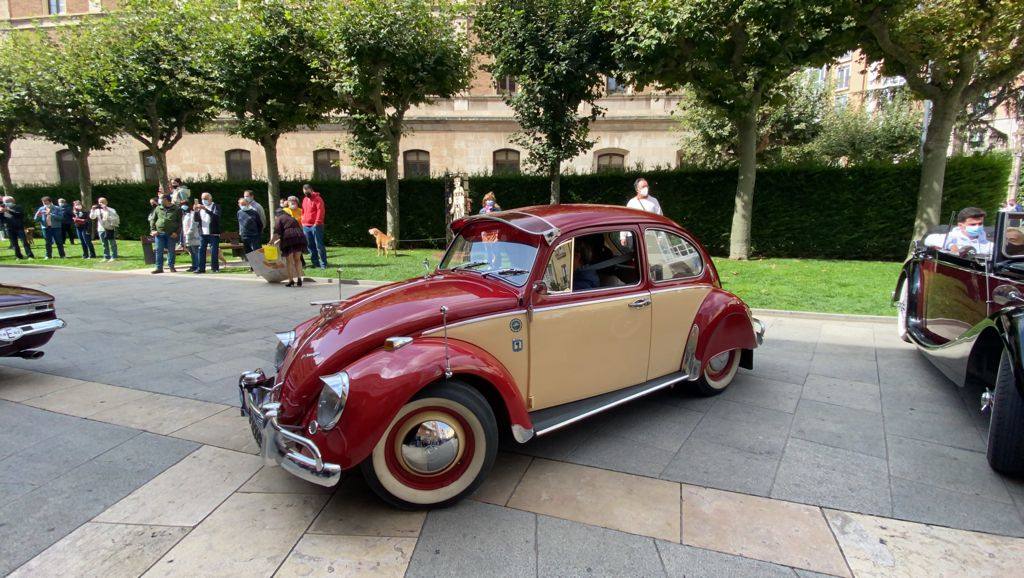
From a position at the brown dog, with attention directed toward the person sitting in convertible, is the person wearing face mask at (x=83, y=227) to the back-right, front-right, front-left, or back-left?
back-right

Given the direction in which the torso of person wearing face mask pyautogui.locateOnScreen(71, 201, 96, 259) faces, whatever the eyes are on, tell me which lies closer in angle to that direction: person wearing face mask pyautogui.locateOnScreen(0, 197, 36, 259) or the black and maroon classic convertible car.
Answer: the black and maroon classic convertible car

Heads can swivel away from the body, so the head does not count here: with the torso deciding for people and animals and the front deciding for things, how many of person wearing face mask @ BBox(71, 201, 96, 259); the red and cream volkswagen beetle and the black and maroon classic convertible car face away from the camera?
0

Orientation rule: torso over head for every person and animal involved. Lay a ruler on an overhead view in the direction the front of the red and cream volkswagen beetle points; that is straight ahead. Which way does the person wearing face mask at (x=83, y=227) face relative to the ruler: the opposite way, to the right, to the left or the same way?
to the left

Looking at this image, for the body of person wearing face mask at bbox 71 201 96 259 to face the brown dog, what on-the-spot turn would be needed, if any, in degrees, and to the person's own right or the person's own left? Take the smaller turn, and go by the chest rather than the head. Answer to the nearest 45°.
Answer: approximately 45° to the person's own left

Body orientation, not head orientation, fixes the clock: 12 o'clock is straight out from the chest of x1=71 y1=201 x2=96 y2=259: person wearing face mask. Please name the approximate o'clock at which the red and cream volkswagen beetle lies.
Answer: The red and cream volkswagen beetle is roughly at 12 o'clock from the person wearing face mask.

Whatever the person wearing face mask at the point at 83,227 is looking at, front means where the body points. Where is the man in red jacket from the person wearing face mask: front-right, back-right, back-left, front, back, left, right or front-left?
front-left

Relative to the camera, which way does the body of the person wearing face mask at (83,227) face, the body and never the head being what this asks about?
toward the camera

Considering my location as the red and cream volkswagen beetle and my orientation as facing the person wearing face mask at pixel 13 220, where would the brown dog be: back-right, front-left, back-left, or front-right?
front-right

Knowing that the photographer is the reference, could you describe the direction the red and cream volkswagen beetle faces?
facing the viewer and to the left of the viewer

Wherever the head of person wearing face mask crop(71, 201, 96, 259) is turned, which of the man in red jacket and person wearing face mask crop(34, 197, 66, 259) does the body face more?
the man in red jacket
